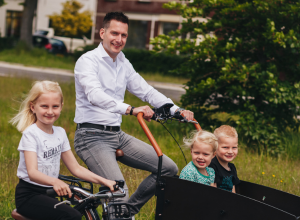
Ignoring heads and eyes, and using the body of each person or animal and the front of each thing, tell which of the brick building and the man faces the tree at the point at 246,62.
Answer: the brick building

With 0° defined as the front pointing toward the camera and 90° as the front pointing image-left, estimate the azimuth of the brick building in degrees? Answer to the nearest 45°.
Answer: approximately 0°

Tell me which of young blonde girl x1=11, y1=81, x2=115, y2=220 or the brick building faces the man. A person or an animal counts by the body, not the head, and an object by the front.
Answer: the brick building

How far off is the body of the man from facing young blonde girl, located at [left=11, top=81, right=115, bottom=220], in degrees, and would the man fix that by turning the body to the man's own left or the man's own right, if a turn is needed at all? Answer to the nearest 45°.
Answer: approximately 90° to the man's own right

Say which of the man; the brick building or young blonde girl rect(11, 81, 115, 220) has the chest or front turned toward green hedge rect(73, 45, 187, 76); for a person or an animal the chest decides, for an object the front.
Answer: the brick building

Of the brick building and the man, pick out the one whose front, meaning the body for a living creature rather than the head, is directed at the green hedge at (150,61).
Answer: the brick building

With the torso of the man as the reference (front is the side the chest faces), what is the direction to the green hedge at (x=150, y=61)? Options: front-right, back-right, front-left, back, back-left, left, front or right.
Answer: back-left

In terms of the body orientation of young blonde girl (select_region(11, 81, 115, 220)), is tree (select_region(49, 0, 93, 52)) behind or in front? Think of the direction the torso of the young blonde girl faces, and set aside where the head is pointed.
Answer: behind

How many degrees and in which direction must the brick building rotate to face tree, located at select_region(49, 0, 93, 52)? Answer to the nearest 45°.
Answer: approximately 45° to its right

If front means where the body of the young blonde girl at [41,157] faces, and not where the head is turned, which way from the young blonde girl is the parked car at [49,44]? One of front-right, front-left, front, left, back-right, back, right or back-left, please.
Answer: back-left
